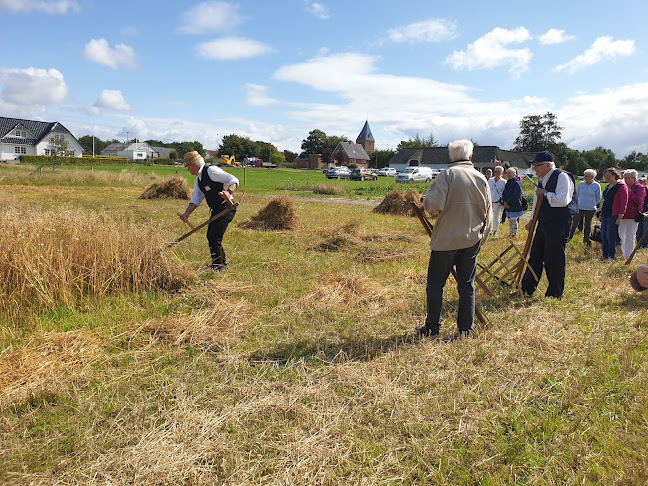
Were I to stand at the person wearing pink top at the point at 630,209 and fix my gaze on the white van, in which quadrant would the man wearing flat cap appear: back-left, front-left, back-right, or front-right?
back-left

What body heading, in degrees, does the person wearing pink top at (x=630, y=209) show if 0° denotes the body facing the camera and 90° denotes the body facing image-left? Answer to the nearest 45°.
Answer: approximately 90°

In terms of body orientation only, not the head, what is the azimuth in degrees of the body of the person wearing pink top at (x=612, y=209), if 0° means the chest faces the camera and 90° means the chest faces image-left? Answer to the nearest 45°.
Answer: approximately 45°

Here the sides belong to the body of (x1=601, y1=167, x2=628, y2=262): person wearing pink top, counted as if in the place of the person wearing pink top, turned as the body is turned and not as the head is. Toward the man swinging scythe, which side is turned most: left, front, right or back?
front

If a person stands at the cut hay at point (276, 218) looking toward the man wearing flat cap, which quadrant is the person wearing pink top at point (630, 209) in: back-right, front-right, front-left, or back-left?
front-left

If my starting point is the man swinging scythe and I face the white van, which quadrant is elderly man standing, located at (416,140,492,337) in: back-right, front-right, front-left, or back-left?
back-right

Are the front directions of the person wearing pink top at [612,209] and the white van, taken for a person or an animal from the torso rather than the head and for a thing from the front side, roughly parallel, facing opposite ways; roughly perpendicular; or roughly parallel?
roughly parallel

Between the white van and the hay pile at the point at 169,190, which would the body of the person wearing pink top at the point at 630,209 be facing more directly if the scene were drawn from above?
the hay pile

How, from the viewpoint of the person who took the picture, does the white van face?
facing the viewer and to the left of the viewer
